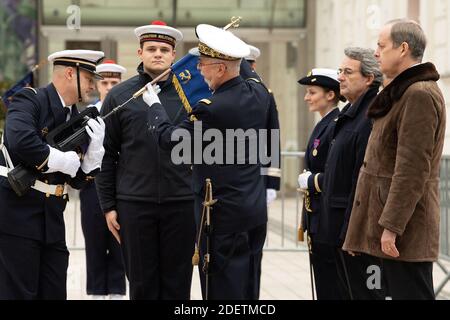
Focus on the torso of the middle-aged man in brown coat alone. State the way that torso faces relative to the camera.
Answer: to the viewer's left

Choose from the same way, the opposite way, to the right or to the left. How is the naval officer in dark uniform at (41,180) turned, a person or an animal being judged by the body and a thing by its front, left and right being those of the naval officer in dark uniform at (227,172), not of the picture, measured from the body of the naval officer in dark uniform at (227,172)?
the opposite way

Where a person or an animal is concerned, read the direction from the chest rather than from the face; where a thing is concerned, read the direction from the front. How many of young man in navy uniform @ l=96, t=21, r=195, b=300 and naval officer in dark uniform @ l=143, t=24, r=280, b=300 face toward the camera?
1

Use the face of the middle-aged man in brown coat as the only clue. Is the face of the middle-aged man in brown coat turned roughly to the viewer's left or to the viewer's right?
to the viewer's left

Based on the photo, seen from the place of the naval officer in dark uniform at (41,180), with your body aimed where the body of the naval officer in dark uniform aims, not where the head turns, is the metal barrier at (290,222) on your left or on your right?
on your left

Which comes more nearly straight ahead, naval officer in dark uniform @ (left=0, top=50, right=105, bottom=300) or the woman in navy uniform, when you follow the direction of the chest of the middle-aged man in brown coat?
the naval officer in dark uniform

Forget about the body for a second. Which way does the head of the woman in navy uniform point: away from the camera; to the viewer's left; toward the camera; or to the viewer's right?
to the viewer's left

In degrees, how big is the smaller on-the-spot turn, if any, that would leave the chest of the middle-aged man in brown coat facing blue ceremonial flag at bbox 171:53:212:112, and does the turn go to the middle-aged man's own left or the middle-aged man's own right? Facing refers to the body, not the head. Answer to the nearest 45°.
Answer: approximately 45° to the middle-aged man's own right

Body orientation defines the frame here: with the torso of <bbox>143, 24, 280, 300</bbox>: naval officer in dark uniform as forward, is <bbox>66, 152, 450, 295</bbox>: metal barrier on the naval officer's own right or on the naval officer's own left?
on the naval officer's own right

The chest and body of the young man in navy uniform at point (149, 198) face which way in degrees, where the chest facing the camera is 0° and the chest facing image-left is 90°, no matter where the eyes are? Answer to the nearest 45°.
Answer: approximately 0°
